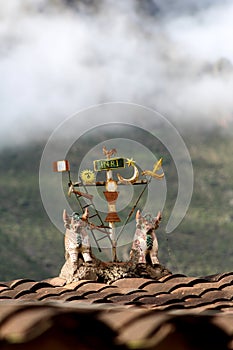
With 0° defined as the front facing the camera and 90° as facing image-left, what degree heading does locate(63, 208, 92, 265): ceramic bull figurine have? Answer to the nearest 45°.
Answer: approximately 0°

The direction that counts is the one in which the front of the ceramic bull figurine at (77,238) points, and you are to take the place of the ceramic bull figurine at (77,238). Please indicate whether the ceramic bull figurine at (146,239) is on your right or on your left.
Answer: on your left
